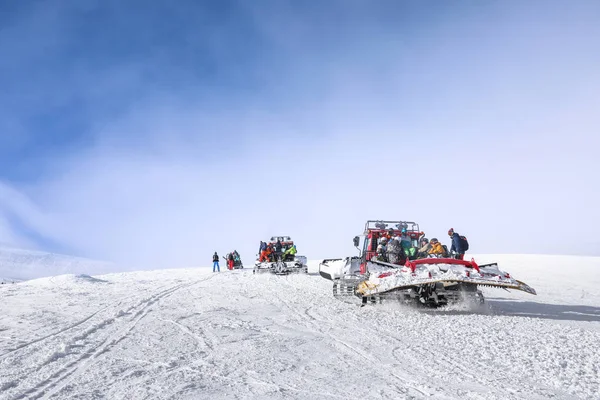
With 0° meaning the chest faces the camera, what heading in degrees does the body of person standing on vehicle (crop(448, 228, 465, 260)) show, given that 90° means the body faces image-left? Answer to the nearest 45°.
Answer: approximately 90°

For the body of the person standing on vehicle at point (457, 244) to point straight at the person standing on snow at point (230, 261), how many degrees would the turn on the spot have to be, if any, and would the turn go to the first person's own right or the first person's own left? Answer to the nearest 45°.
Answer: approximately 45° to the first person's own right

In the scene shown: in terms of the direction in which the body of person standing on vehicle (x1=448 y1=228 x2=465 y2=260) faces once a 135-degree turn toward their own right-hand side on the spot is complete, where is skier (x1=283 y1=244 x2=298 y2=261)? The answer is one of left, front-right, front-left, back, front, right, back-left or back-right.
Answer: left

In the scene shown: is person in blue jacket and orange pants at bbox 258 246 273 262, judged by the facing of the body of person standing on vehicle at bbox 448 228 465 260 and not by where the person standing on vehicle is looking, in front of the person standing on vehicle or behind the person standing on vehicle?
in front

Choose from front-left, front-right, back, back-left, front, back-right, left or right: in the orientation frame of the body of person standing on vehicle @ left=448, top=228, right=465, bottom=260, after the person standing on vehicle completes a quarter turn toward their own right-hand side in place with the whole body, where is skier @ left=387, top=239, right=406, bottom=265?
back-left

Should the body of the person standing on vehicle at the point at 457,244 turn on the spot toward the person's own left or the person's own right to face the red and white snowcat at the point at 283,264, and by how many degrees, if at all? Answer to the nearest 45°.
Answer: approximately 45° to the person's own right

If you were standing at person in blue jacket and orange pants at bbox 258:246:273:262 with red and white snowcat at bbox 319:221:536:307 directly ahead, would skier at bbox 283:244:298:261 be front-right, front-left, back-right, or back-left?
front-left

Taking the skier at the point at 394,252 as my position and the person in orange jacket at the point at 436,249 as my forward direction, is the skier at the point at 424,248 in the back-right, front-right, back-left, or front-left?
front-left
